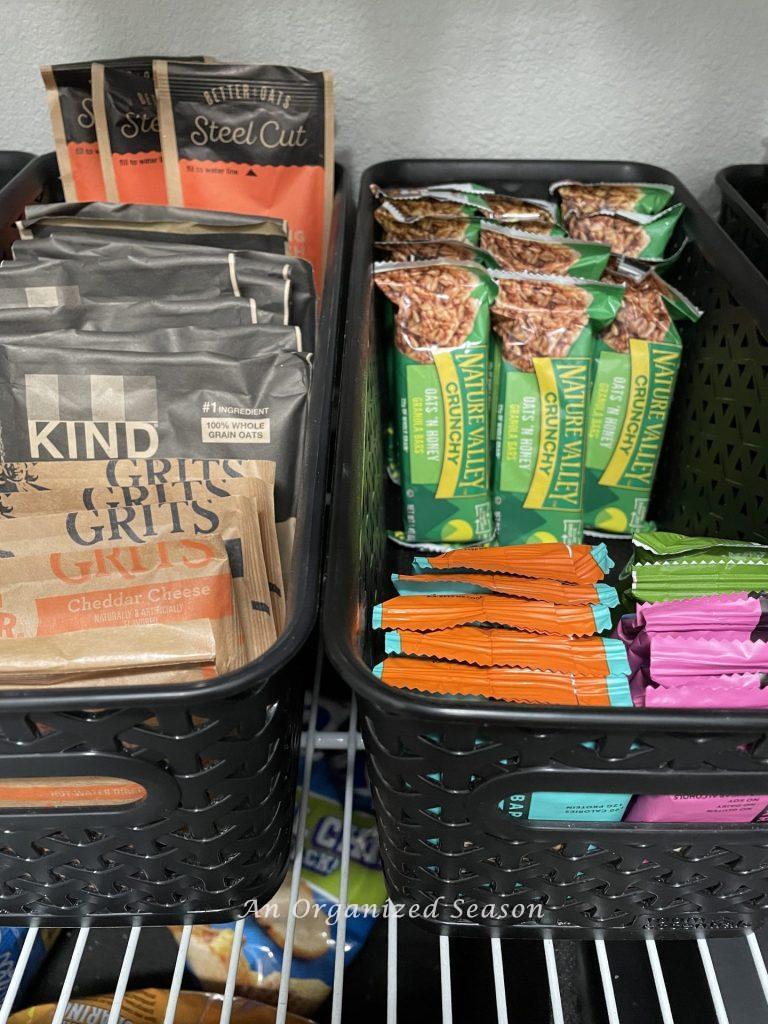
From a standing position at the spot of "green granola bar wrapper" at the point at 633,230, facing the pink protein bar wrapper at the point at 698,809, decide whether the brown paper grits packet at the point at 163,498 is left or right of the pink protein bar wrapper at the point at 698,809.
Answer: right

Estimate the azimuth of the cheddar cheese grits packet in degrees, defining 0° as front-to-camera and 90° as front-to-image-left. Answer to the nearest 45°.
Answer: approximately 0°

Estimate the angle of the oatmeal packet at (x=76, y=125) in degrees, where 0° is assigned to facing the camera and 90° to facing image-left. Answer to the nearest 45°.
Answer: approximately 0°
